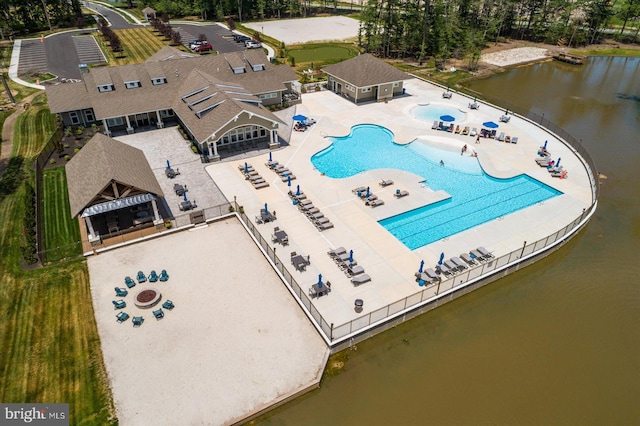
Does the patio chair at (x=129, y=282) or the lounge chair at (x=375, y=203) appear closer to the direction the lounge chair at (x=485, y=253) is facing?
the lounge chair

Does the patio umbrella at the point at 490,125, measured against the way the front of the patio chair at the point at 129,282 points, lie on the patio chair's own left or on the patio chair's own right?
on the patio chair's own left

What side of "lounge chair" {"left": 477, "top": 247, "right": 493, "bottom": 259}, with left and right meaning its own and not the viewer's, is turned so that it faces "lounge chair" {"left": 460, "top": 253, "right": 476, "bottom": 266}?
left

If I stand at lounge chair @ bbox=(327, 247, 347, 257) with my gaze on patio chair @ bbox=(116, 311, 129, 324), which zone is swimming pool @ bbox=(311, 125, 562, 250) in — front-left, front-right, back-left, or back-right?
back-right

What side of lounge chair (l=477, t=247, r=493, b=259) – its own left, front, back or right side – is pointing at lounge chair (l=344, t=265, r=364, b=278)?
left

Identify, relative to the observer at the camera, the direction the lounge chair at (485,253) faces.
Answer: facing away from the viewer and to the left of the viewer

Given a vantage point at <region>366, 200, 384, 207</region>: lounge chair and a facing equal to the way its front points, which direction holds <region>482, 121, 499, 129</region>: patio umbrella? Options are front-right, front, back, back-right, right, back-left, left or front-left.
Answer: front-left

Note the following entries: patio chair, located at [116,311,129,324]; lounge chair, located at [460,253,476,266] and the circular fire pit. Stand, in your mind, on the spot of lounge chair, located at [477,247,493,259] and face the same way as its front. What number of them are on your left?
3

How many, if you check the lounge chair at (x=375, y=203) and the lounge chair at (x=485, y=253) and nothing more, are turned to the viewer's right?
1

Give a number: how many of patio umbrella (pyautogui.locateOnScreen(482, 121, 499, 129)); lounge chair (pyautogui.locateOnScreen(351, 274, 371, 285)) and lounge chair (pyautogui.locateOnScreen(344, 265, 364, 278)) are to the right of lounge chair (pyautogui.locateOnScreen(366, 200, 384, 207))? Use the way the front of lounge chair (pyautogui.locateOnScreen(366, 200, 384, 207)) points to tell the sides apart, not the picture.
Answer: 2

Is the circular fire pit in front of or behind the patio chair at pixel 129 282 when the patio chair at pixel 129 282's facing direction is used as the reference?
in front

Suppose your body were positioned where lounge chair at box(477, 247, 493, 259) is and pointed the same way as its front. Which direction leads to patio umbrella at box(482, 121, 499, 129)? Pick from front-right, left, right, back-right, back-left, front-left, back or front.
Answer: front-right

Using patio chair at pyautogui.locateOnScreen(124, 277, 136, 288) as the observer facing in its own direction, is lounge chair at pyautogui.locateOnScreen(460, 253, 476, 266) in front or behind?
in front

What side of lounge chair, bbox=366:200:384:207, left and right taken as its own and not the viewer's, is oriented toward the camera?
right

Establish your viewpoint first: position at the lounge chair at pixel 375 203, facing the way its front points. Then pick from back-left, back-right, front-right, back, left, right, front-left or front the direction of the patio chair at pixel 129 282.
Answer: back-right
